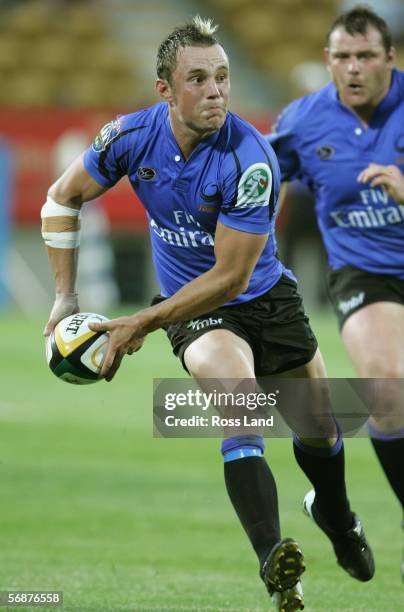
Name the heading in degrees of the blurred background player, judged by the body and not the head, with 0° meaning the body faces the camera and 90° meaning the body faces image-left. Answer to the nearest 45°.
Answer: approximately 0°
